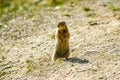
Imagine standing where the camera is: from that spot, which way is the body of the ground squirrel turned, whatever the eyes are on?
toward the camera
